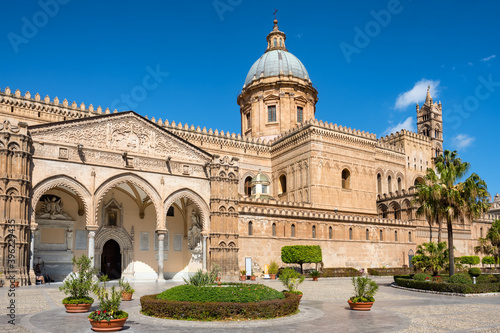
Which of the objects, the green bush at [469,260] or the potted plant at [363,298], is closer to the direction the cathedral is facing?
the potted plant

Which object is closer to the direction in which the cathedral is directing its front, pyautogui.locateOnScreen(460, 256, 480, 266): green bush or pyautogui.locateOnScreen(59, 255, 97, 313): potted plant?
the potted plant

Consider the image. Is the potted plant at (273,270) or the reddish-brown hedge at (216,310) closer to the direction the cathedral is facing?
the reddish-brown hedge

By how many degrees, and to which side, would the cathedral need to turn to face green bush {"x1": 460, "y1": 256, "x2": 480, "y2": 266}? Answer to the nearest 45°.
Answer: approximately 90° to its left
